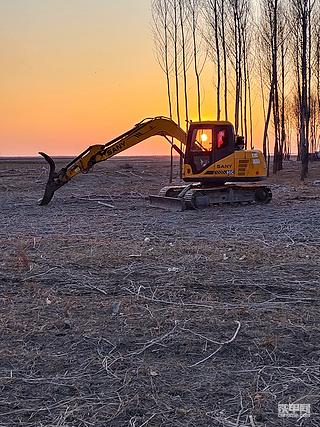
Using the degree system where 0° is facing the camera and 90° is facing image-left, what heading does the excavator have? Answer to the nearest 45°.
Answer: approximately 90°
